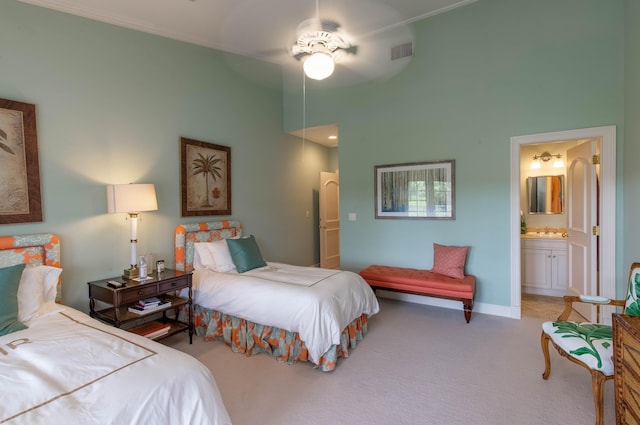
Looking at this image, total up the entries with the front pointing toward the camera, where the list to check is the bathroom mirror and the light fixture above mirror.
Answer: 2

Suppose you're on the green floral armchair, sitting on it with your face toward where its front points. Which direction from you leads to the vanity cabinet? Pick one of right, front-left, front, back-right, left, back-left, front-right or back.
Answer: back-right

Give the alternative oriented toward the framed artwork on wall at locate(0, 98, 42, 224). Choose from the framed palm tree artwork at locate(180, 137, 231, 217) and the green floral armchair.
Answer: the green floral armchair

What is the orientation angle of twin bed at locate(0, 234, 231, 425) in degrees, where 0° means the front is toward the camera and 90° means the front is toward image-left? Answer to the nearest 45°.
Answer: approximately 315°

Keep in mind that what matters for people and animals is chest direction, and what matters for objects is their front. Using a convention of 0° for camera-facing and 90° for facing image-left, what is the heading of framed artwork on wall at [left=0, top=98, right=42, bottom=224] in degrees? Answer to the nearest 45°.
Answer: approximately 315°

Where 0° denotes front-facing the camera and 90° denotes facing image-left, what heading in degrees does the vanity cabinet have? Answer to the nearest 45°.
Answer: approximately 0°

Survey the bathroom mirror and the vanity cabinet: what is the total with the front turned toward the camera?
2

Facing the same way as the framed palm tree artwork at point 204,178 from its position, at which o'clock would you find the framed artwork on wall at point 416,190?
The framed artwork on wall is roughly at 11 o'clock from the framed palm tree artwork.

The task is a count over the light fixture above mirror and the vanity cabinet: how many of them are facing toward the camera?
2

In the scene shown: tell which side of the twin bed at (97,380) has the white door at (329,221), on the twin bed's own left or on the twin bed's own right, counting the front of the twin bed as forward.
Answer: on the twin bed's own left
